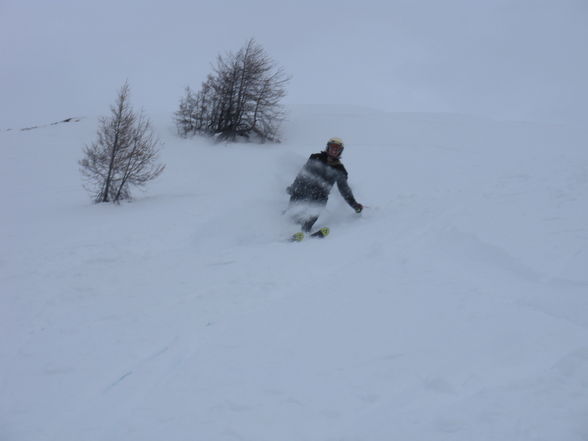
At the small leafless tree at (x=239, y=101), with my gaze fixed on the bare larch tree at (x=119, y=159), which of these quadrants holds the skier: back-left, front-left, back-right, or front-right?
front-left

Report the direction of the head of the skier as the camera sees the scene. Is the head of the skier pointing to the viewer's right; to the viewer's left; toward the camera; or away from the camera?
toward the camera

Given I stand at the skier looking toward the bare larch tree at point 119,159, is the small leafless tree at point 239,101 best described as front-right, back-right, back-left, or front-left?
front-right

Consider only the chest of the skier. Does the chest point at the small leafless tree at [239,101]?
no

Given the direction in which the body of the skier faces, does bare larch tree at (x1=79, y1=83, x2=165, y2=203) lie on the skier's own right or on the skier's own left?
on the skier's own right

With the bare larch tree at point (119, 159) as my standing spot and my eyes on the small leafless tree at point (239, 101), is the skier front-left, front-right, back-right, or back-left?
back-right

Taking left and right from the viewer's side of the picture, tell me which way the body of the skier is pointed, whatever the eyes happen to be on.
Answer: facing the viewer
